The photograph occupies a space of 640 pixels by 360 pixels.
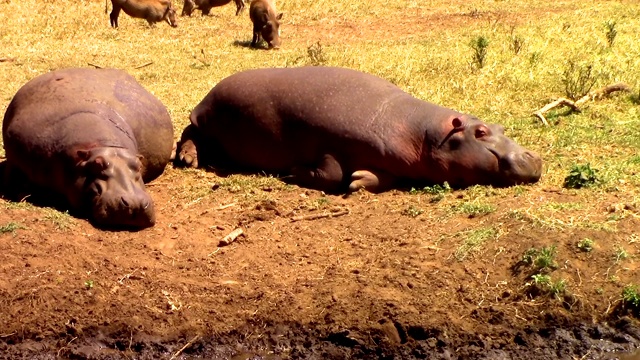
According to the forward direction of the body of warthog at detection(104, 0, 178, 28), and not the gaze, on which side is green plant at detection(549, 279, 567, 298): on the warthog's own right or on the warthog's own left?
on the warthog's own right

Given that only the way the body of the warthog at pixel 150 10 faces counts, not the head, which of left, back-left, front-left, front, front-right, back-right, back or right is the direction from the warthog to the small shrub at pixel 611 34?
front-right

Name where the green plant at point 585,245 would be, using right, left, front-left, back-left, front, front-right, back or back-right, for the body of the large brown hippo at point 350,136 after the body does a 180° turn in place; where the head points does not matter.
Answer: back-left

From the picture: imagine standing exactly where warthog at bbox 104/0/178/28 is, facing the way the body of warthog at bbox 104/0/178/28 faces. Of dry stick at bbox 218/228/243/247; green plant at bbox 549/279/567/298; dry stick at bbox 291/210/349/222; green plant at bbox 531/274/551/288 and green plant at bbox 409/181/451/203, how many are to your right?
5

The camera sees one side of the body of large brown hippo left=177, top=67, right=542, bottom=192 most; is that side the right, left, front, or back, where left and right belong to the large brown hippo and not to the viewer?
right

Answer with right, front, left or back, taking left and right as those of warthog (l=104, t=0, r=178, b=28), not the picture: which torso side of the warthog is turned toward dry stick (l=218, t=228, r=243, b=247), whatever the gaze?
right

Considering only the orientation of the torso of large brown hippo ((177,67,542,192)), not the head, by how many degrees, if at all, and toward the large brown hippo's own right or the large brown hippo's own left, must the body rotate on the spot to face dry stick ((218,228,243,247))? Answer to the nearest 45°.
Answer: approximately 135° to the large brown hippo's own right

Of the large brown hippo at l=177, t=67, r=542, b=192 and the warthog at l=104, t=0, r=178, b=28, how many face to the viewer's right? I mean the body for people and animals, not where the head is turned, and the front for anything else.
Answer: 2

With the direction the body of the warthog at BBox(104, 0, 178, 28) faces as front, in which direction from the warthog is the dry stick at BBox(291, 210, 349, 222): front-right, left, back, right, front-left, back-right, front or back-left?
right

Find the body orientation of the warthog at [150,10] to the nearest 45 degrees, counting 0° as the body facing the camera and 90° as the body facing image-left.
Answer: approximately 270°

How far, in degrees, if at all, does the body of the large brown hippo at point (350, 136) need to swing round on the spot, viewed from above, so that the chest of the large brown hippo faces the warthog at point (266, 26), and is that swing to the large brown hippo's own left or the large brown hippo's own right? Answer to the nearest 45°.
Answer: approximately 90° to the large brown hippo's own left

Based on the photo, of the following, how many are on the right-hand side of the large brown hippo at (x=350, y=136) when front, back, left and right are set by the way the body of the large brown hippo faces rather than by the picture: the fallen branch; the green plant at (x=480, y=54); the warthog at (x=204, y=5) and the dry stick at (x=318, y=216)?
1

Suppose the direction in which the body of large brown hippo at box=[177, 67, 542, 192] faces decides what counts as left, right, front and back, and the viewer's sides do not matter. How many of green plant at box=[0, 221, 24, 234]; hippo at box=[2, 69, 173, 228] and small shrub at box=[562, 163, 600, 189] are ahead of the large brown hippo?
1

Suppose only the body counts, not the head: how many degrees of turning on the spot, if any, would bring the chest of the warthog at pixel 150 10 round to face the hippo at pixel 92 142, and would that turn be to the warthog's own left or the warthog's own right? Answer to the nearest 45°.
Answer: approximately 90° to the warthog's own right

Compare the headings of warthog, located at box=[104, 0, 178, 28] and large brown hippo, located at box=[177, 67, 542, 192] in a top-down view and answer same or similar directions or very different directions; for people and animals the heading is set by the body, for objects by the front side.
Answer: same or similar directions

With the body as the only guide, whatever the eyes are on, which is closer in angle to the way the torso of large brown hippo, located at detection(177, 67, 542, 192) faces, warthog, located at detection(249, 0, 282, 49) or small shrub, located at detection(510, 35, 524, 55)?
the small shrub
